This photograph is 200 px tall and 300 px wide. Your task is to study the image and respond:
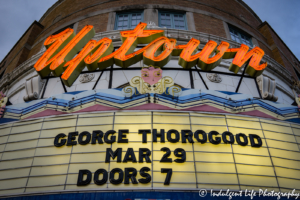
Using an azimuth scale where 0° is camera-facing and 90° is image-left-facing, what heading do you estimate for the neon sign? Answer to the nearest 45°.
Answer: approximately 0°
